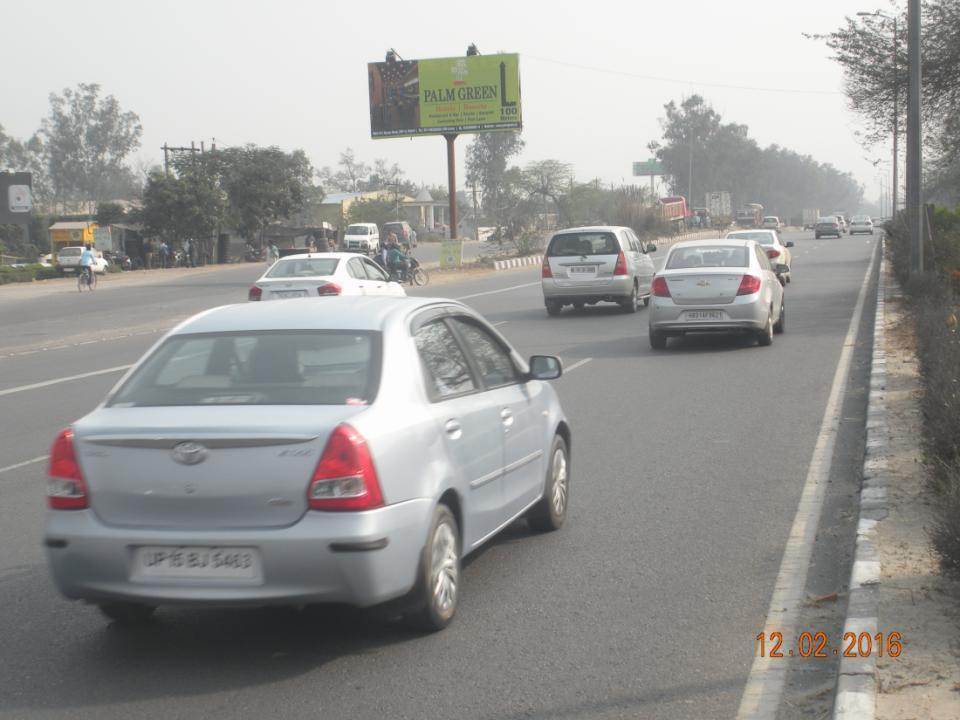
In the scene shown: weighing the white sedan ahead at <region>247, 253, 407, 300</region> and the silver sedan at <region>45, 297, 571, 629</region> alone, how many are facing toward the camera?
0

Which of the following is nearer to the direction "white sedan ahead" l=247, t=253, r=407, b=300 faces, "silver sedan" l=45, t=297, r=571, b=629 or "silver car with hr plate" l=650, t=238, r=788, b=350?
the silver car with hr plate

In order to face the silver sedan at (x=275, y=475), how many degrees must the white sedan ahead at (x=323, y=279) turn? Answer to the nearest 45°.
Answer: approximately 135° to its right

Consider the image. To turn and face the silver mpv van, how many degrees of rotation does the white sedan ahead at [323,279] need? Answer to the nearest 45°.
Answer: approximately 45° to its right

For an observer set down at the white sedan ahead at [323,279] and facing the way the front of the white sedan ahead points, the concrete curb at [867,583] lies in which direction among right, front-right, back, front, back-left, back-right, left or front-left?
back-right

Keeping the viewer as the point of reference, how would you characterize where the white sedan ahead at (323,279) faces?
facing away from the viewer and to the right of the viewer

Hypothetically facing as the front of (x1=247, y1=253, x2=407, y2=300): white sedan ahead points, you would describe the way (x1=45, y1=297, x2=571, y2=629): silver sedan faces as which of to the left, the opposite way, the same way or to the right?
the same way

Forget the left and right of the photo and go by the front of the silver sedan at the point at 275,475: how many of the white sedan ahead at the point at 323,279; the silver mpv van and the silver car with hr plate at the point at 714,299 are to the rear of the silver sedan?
0

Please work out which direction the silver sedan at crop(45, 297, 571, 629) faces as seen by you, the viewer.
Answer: facing away from the viewer and to the right of the viewer

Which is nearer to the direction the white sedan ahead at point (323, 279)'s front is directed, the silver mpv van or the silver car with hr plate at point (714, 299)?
the silver mpv van

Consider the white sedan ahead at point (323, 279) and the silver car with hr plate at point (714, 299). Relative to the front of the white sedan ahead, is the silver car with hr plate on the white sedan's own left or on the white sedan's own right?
on the white sedan's own right

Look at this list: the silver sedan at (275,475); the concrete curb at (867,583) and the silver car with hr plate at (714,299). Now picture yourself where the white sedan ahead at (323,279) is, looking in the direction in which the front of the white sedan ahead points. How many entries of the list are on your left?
0

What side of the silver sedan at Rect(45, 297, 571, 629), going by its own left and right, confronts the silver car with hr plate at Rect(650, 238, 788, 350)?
front
